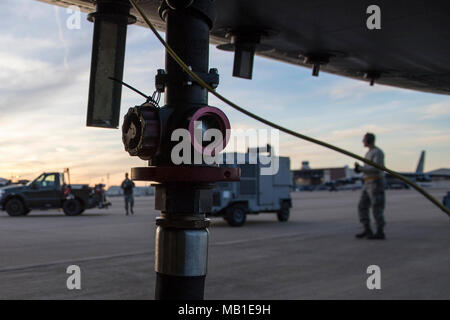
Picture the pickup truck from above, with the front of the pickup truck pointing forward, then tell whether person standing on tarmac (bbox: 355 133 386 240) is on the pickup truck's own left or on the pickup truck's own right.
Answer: on the pickup truck's own left

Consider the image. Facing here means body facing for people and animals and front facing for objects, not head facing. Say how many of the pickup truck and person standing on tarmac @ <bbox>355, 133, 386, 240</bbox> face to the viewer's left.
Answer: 2

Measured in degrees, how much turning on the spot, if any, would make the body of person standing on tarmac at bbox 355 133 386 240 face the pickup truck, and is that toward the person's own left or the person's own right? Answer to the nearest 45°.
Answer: approximately 45° to the person's own right

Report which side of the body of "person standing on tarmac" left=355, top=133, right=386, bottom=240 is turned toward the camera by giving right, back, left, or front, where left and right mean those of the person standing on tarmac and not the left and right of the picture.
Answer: left

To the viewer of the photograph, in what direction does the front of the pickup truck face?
facing to the left of the viewer
